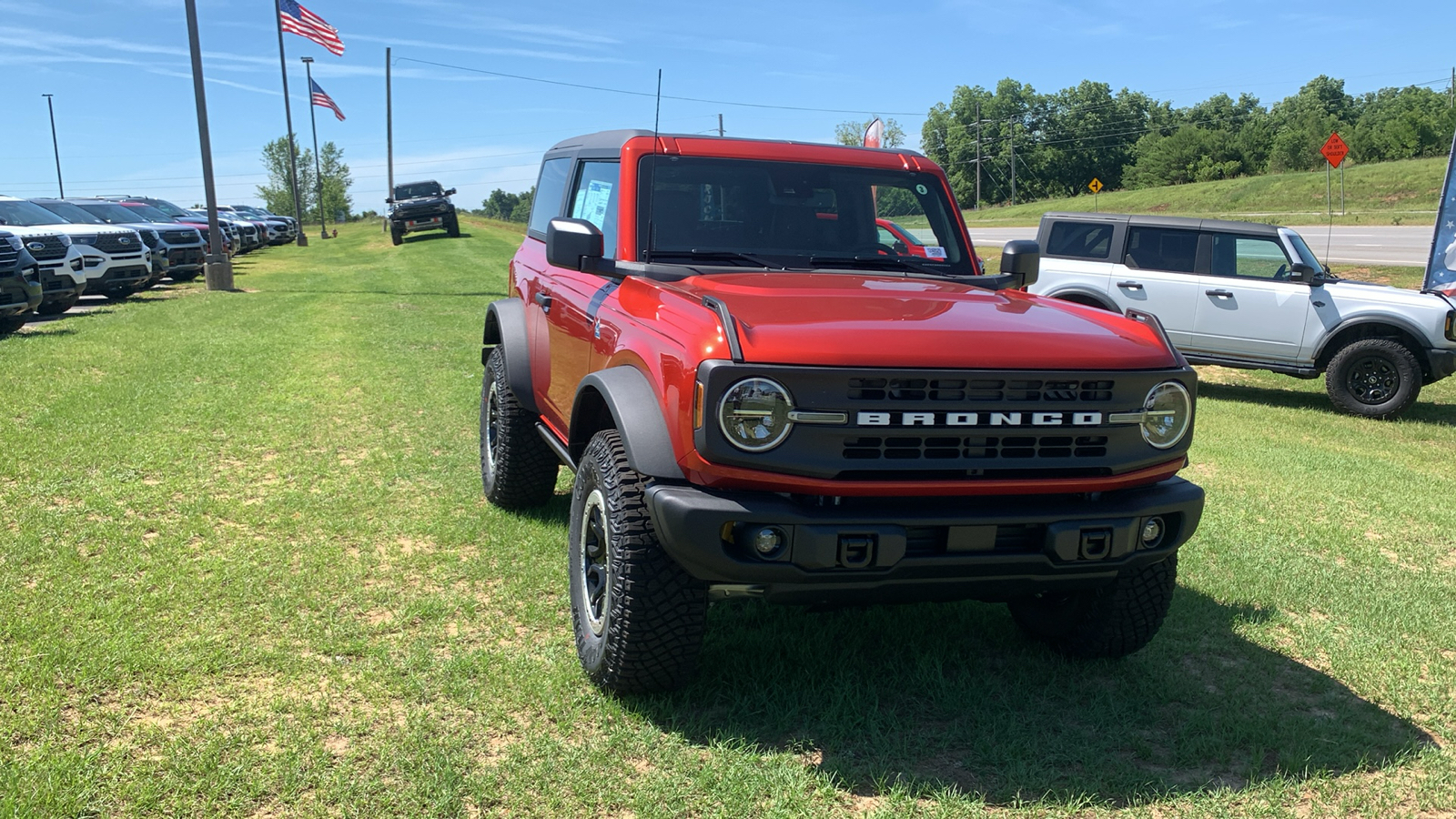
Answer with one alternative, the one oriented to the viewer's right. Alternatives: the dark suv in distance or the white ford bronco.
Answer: the white ford bronco

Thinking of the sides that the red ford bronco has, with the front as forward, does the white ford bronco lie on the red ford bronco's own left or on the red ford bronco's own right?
on the red ford bronco's own left

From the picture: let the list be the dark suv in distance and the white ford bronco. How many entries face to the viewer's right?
1

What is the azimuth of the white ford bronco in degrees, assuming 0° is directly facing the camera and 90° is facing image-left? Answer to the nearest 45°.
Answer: approximately 270°

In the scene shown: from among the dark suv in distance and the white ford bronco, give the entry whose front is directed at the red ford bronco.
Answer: the dark suv in distance

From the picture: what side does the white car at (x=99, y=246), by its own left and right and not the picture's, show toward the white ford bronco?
front

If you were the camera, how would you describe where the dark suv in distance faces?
facing the viewer

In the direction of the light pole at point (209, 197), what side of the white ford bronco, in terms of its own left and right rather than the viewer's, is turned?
back

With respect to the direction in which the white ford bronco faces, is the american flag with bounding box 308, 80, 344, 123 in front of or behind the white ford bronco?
behind

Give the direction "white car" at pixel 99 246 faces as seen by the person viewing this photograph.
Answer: facing the viewer and to the right of the viewer

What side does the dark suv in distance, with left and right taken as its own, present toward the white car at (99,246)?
front
